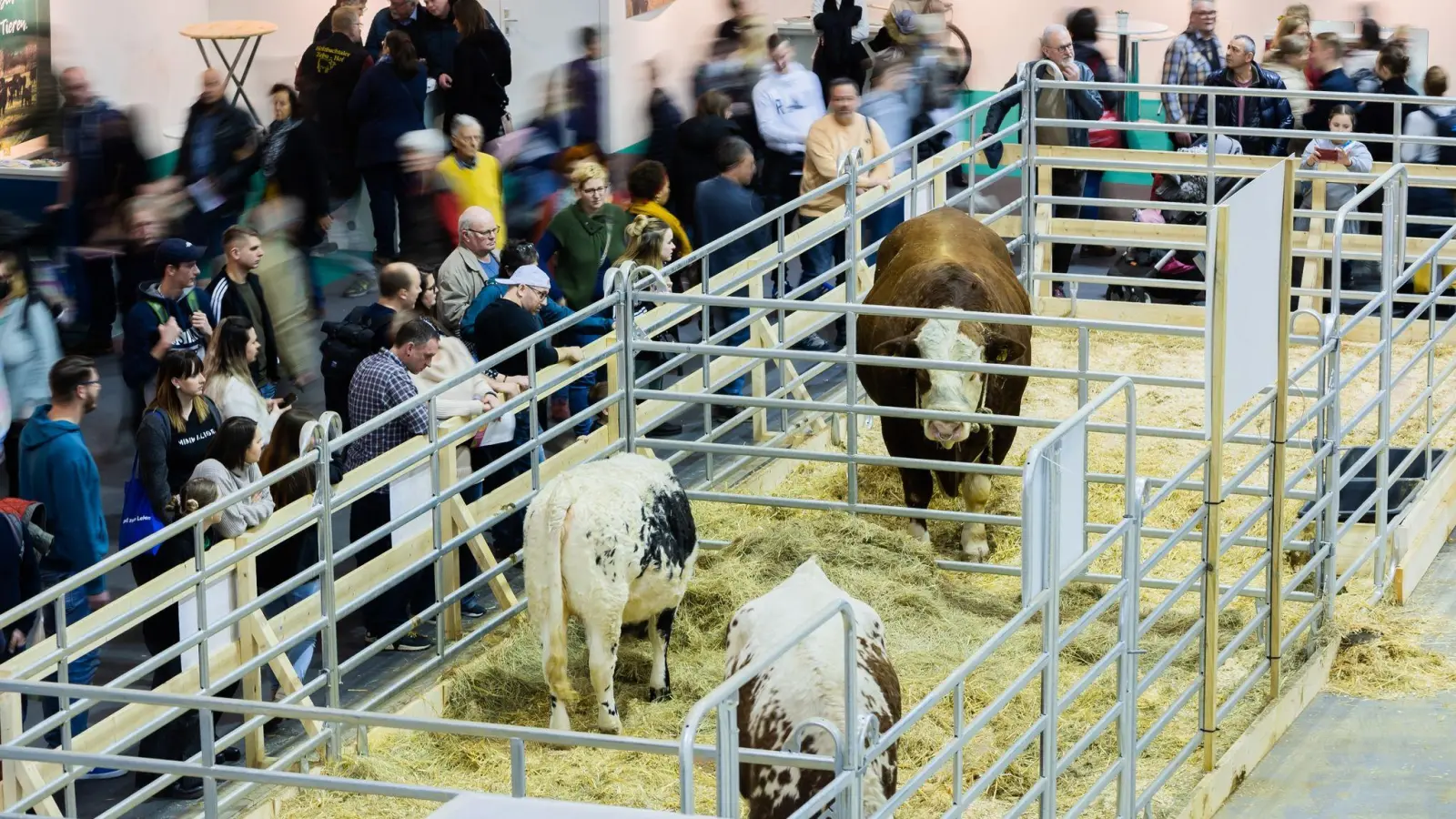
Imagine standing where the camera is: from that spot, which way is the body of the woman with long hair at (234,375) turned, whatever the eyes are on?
to the viewer's right

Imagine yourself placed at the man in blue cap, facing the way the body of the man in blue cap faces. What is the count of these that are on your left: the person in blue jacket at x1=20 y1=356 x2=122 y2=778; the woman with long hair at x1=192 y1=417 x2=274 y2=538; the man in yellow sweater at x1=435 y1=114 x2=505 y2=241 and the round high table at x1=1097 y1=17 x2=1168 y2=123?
2

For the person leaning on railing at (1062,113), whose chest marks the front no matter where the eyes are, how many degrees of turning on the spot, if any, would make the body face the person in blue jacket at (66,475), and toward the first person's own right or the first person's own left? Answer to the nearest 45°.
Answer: approximately 45° to the first person's own right

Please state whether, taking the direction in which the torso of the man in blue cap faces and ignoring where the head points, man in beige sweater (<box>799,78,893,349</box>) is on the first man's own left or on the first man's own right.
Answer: on the first man's own left

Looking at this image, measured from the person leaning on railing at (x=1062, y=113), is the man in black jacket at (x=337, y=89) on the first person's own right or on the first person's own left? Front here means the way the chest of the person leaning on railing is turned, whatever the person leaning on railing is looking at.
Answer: on the first person's own right

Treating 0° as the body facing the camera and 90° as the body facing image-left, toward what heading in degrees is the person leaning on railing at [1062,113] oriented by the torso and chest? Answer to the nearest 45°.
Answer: approximately 0°

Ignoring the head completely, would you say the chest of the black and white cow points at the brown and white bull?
yes

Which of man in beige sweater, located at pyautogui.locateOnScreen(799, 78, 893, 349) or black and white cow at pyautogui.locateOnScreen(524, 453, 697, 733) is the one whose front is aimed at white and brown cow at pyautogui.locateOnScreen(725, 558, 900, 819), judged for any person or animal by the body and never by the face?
the man in beige sweater
